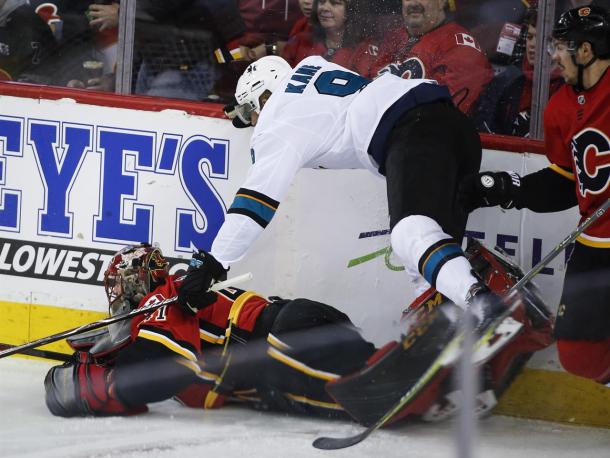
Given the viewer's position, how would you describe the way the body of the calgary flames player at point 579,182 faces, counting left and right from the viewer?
facing the viewer and to the left of the viewer

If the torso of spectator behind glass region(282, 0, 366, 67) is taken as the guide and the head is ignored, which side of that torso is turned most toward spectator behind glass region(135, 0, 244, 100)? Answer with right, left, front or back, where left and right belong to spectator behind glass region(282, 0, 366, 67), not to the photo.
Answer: right

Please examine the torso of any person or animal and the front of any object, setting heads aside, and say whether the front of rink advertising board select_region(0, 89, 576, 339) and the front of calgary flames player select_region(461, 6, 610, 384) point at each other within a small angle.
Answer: no

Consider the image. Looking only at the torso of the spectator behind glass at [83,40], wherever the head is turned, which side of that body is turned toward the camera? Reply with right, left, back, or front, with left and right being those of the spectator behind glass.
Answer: front

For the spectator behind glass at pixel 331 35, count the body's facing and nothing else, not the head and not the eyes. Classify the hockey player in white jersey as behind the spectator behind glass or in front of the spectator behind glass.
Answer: in front

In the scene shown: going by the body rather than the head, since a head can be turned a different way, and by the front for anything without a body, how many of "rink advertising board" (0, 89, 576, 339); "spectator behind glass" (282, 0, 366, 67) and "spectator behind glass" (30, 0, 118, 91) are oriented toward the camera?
3

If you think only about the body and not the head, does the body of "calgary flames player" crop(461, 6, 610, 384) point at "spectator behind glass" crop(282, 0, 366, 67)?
no

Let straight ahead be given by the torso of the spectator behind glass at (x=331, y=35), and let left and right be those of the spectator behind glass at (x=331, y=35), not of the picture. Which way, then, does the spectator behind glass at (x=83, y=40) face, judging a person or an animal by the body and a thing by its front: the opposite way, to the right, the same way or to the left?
the same way

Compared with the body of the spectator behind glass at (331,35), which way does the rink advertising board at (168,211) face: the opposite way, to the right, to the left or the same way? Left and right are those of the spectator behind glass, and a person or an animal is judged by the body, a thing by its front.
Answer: the same way

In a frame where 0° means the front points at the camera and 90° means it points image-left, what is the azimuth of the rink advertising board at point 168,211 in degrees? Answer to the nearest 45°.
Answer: approximately 0°

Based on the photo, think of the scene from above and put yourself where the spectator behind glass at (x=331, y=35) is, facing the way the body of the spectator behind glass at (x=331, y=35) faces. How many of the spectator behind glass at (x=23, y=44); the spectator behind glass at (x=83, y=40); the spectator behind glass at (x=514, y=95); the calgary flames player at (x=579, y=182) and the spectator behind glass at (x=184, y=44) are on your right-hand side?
3

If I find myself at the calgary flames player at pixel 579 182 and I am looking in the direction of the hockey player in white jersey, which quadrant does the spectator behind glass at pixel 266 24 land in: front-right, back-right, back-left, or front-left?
front-right

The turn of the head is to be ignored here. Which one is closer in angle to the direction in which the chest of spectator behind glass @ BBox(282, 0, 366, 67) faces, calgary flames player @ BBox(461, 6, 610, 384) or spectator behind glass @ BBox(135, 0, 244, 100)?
the calgary flames player

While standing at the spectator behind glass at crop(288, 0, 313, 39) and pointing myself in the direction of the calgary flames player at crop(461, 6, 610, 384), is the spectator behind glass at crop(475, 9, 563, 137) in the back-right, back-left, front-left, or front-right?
front-left

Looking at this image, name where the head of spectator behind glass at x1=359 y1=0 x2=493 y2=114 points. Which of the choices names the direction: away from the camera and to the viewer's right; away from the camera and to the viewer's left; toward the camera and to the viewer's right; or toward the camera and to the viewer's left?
toward the camera and to the viewer's left

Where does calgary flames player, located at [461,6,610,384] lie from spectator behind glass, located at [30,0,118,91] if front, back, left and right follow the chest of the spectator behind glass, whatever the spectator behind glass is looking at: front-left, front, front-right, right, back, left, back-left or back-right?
front-left

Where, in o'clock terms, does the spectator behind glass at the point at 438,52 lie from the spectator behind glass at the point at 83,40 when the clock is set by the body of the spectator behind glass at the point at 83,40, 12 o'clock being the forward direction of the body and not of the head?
the spectator behind glass at the point at 438,52 is roughly at 10 o'clock from the spectator behind glass at the point at 83,40.

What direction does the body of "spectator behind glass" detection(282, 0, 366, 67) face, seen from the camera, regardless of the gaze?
toward the camera

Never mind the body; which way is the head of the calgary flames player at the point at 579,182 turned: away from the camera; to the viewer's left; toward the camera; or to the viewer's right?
to the viewer's left
